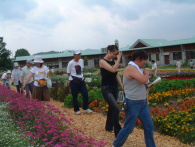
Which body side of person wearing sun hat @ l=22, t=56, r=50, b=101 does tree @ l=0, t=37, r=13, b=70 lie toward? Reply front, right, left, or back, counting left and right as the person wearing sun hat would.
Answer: back

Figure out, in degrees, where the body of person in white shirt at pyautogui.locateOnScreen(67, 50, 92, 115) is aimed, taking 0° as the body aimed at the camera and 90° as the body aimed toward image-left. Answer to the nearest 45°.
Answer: approximately 315°

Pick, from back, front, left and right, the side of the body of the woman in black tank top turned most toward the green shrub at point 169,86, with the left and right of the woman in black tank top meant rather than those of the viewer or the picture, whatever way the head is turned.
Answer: left

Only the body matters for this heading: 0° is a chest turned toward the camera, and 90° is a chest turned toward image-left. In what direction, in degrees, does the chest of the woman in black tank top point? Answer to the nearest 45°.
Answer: approximately 315°

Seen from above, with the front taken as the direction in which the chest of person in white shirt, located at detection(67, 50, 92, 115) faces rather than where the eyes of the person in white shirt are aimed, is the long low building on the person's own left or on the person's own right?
on the person's own left

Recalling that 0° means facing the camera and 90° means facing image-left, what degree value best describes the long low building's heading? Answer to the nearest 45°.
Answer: approximately 45°

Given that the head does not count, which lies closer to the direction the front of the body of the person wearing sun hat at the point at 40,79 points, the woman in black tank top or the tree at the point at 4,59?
the woman in black tank top

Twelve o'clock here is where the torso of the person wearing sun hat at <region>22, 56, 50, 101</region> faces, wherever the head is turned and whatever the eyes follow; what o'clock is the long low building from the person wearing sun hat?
The long low building is roughly at 7 o'clock from the person wearing sun hat.

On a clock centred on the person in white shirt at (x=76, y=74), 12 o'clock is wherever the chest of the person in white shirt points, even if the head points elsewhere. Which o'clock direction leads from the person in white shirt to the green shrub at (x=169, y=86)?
The green shrub is roughly at 9 o'clock from the person in white shirt.
